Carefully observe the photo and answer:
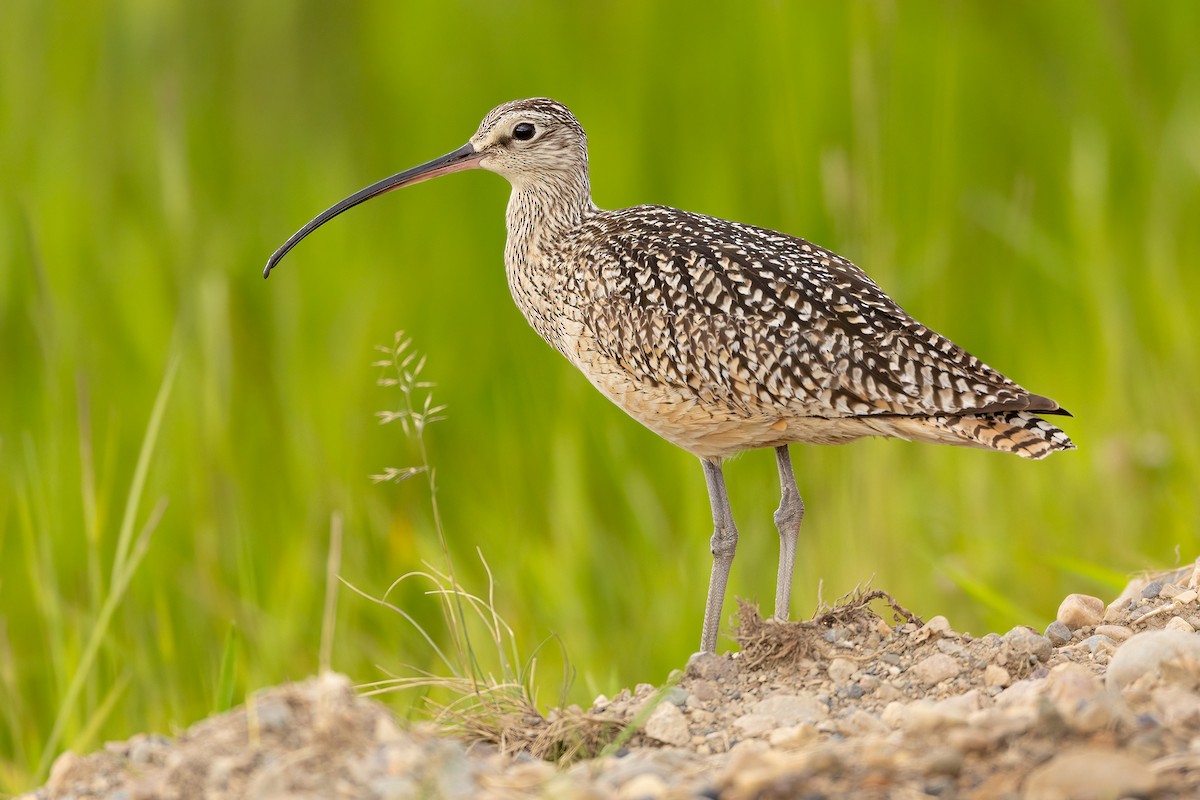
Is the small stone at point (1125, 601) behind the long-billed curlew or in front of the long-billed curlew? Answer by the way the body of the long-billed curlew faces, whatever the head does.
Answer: behind

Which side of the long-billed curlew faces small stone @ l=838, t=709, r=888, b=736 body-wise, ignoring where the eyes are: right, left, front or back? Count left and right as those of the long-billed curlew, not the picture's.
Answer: left

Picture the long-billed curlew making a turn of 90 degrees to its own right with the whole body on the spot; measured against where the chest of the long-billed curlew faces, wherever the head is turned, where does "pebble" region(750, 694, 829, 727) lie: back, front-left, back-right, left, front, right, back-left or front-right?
back

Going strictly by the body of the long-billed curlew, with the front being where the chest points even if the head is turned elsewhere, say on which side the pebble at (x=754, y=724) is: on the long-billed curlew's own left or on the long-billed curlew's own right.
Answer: on the long-billed curlew's own left

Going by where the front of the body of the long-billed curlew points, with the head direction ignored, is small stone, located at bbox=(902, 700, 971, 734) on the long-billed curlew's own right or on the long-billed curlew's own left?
on the long-billed curlew's own left

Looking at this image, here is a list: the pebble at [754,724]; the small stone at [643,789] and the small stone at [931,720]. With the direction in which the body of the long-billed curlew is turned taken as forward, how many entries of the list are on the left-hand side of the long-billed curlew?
3

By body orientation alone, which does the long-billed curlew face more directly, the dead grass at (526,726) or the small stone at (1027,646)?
the dead grass

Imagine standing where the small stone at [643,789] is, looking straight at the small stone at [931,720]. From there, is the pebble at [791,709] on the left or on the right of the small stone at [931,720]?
left

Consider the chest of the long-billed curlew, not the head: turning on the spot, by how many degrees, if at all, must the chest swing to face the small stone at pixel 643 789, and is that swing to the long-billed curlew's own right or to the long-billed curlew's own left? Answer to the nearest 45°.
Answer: approximately 90° to the long-billed curlew's own left

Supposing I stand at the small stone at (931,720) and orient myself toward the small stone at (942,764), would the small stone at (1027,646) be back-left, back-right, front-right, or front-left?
back-left

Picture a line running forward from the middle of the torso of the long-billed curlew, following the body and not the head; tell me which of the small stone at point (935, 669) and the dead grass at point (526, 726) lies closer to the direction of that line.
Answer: the dead grass

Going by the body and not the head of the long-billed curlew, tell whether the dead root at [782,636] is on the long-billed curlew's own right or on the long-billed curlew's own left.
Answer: on the long-billed curlew's own left

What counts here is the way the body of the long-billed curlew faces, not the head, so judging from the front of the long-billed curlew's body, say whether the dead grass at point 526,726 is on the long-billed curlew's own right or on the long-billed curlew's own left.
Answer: on the long-billed curlew's own left

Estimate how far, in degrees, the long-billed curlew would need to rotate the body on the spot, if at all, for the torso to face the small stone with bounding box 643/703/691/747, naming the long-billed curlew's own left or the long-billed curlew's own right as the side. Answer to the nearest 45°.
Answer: approximately 90° to the long-billed curlew's own left

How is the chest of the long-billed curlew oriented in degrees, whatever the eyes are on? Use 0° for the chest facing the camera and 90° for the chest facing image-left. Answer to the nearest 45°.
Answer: approximately 90°
